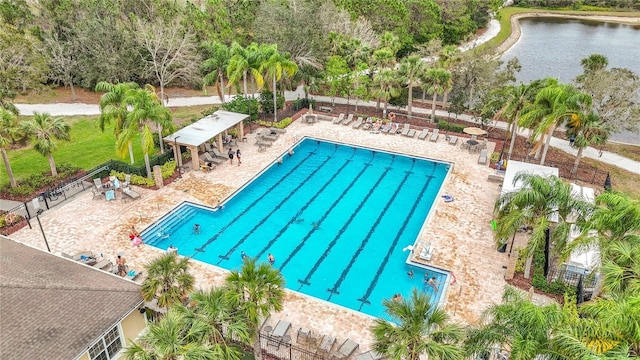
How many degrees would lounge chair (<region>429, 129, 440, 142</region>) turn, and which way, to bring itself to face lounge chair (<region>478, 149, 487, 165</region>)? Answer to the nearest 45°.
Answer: approximately 90° to its left

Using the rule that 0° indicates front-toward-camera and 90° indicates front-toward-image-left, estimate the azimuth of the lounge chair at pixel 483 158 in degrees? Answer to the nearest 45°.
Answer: approximately 45°

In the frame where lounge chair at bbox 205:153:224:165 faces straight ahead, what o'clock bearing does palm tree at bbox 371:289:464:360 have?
The palm tree is roughly at 1 o'clock from the lounge chair.

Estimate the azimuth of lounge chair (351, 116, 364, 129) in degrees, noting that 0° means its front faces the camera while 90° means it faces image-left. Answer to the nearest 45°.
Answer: approximately 45°
